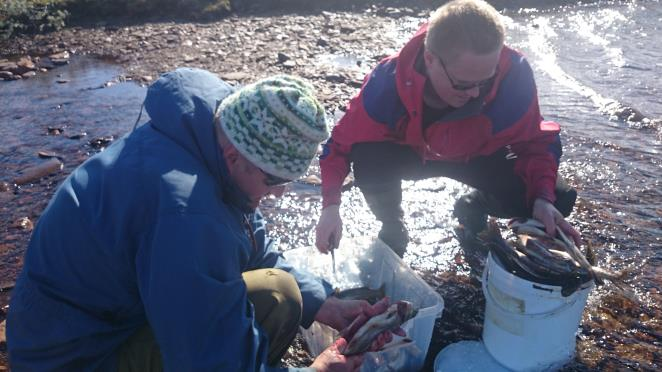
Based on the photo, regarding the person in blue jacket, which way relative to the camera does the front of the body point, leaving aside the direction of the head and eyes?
to the viewer's right

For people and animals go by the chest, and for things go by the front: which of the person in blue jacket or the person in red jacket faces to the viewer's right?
the person in blue jacket

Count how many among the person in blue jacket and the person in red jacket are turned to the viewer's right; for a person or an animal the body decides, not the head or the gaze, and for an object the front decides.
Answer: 1

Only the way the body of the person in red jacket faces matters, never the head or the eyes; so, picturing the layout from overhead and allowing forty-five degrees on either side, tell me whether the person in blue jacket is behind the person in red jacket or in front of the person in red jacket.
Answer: in front

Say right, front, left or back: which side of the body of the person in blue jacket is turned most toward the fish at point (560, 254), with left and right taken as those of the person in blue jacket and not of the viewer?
front

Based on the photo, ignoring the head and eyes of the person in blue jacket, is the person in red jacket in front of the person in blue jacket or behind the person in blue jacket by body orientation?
in front

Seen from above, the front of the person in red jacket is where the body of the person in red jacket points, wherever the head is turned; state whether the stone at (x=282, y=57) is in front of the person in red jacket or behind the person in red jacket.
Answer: behind

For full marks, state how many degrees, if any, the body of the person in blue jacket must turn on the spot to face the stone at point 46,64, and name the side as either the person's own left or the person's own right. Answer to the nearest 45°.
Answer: approximately 90° to the person's own left

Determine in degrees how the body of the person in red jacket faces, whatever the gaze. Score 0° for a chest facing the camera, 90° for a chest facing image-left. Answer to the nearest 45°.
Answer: approximately 0°

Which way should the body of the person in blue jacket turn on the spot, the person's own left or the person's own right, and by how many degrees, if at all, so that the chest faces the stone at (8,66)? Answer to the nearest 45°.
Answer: approximately 90° to the person's own left

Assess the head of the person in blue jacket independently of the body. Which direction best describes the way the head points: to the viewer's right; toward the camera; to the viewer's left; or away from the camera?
to the viewer's right

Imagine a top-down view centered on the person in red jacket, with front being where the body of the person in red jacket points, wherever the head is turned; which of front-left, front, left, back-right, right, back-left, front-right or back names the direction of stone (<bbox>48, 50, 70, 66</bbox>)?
back-right

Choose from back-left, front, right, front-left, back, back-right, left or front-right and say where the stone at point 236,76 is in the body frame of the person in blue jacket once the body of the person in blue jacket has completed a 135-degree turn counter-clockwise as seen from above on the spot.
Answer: front-right
